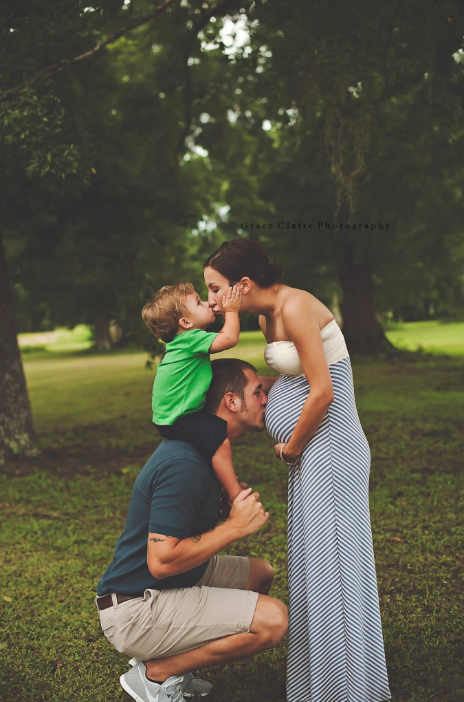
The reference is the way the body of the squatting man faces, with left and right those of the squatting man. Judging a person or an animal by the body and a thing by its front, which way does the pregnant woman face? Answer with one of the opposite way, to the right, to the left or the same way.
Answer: the opposite way

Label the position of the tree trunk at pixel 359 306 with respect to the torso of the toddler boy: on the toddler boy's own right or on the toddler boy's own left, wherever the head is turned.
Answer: on the toddler boy's own left

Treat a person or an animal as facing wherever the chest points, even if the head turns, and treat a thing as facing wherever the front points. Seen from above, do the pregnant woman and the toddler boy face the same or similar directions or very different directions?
very different directions

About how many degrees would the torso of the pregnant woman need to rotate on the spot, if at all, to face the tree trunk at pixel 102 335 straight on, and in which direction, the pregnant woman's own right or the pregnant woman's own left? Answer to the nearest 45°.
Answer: approximately 90° to the pregnant woman's own right

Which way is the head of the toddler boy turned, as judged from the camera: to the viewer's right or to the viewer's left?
to the viewer's right

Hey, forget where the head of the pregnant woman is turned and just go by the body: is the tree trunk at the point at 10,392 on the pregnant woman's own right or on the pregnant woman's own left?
on the pregnant woman's own right

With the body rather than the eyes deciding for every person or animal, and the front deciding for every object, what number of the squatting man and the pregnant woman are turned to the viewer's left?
1

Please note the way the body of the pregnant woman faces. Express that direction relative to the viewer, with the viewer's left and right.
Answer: facing to the left of the viewer

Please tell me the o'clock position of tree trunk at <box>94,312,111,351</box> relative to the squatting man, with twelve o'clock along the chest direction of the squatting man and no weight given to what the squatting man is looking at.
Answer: The tree trunk is roughly at 9 o'clock from the squatting man.

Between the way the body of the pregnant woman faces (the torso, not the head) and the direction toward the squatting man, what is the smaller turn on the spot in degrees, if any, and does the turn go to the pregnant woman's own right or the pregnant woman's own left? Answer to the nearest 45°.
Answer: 0° — they already face them

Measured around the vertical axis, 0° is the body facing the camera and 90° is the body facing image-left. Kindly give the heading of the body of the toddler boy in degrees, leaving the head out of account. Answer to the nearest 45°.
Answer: approximately 270°

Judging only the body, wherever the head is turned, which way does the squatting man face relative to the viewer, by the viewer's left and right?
facing to the right of the viewer

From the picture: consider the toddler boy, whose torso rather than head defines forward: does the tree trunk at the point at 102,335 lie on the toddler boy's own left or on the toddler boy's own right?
on the toddler boy's own left

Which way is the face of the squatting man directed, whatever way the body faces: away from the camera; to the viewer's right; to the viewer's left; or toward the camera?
to the viewer's right

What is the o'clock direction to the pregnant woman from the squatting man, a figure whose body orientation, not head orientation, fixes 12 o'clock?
The pregnant woman is roughly at 12 o'clock from the squatting man.

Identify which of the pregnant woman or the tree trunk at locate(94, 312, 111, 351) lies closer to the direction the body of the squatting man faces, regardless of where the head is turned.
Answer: the pregnant woman

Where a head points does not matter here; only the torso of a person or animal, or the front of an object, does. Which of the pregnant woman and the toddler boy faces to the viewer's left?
the pregnant woman

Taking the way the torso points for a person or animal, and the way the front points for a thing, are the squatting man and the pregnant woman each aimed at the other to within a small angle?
yes

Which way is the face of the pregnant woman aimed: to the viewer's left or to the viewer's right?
to the viewer's left
